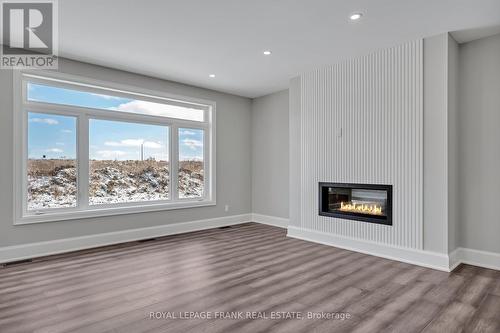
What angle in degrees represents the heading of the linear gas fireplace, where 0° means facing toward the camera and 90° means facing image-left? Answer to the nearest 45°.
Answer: approximately 45°

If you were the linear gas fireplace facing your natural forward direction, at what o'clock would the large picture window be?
The large picture window is roughly at 1 o'clock from the linear gas fireplace.
